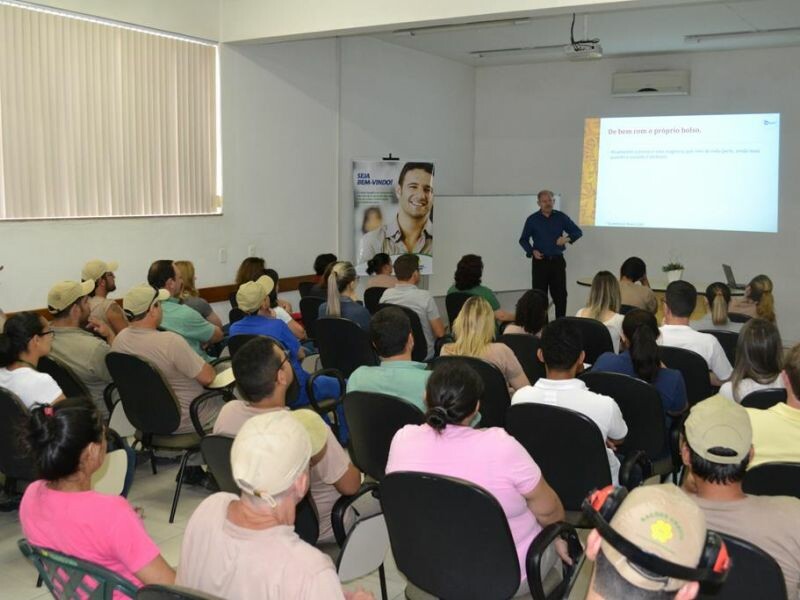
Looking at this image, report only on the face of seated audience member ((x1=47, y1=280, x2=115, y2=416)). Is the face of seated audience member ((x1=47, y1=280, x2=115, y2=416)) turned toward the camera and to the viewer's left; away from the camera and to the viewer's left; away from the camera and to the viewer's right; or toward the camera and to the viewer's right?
away from the camera and to the viewer's right

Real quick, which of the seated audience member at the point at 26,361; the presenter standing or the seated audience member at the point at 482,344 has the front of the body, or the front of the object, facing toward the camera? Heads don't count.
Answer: the presenter standing

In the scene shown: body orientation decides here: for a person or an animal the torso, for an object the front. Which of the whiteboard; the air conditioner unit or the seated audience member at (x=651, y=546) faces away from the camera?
the seated audience member

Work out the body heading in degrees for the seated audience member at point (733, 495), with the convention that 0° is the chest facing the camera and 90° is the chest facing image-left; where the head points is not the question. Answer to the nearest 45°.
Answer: approximately 180°

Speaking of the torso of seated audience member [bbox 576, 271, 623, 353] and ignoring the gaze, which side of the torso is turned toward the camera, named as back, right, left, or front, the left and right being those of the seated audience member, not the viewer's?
back

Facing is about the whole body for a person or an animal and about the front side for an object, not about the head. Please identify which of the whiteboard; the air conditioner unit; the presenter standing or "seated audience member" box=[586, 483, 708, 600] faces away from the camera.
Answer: the seated audience member

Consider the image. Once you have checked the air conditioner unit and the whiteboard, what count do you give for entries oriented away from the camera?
0

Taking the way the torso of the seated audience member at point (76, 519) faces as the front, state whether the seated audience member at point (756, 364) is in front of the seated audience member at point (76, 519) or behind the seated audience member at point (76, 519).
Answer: in front

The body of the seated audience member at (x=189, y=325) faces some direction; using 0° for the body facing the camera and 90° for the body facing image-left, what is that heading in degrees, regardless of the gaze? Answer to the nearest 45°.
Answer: approximately 225°

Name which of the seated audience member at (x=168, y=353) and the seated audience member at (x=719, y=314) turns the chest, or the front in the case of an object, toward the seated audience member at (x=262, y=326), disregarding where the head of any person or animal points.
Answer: the seated audience member at (x=168, y=353)

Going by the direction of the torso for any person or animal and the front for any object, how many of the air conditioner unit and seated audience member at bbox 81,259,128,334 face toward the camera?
1

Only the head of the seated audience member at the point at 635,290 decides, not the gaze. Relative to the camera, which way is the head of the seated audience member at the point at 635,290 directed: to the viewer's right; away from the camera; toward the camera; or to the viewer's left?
away from the camera

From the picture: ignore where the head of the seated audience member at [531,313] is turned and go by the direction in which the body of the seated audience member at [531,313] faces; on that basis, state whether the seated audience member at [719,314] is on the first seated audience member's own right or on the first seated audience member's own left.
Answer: on the first seated audience member's own right

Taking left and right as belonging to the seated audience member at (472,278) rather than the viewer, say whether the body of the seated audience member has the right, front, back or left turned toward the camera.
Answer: back
